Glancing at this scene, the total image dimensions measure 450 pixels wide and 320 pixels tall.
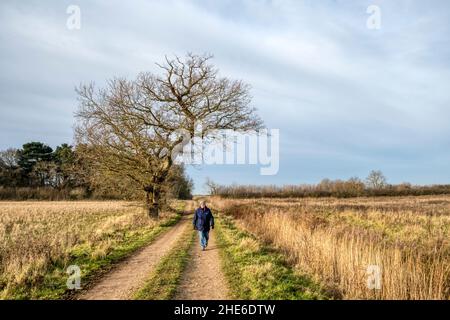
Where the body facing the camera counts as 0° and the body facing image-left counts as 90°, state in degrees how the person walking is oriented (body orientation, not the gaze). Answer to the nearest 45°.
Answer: approximately 0°
